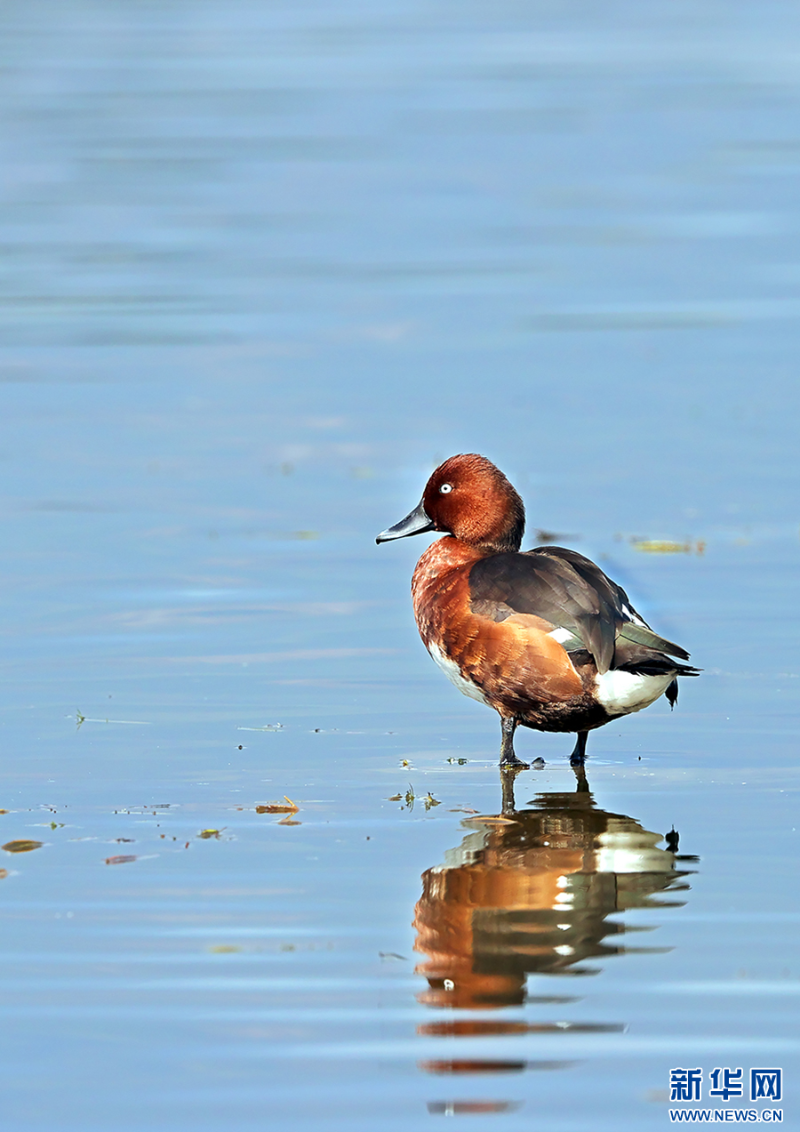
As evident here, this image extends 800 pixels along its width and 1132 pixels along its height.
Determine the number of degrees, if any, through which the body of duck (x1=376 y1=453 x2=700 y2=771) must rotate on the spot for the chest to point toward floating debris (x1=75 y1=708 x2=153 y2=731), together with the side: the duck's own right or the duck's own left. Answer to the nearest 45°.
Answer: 0° — it already faces it

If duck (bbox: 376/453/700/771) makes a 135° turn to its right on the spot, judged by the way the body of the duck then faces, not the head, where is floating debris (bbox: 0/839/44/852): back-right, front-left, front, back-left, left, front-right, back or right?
back

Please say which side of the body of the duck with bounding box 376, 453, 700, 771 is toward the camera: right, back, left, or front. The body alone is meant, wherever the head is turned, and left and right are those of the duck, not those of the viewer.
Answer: left
